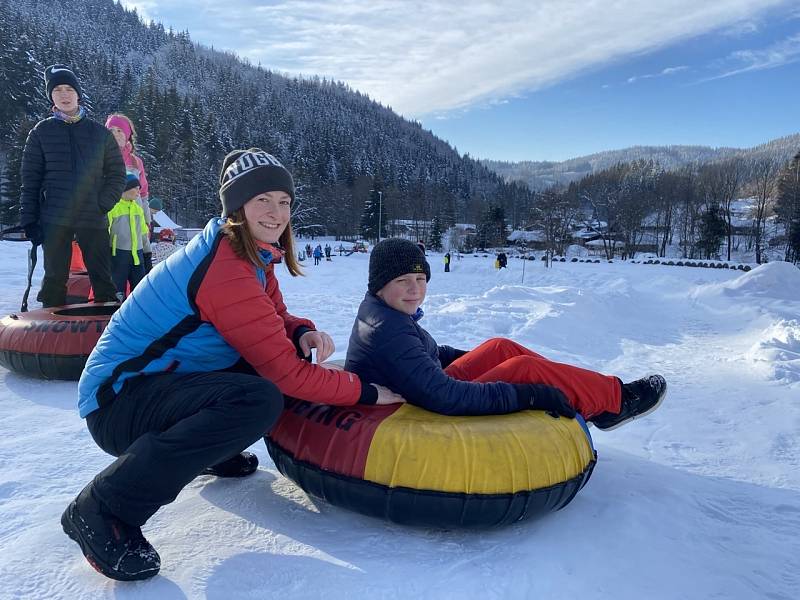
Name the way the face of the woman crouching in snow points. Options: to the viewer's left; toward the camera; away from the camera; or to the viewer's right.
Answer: toward the camera

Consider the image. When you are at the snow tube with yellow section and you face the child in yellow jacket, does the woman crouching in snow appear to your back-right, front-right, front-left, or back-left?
front-left

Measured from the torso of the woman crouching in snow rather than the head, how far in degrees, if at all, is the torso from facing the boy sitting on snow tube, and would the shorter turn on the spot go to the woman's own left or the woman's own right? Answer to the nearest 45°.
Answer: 0° — they already face them

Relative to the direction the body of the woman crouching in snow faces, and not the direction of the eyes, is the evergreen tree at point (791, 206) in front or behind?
in front

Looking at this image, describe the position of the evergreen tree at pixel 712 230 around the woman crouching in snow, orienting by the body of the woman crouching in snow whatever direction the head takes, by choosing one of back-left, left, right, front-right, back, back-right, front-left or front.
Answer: front-left

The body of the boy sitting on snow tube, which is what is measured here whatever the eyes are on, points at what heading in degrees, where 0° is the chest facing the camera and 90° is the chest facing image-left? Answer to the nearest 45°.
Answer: approximately 270°

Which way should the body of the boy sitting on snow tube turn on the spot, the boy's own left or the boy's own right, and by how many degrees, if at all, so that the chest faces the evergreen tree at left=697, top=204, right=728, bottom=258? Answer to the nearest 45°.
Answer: approximately 90° to the boy's own left

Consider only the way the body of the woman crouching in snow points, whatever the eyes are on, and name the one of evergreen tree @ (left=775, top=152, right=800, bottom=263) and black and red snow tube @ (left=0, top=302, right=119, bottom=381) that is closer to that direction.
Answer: the evergreen tree

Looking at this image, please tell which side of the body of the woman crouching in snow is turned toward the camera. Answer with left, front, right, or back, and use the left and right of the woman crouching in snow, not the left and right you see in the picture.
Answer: right

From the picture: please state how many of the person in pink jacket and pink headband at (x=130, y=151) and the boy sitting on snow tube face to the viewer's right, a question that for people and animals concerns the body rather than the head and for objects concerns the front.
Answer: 1

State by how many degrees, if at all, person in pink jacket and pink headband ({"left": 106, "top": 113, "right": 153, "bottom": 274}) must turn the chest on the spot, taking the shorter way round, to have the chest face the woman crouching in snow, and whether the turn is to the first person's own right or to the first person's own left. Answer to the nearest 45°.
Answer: approximately 45° to the first person's own left

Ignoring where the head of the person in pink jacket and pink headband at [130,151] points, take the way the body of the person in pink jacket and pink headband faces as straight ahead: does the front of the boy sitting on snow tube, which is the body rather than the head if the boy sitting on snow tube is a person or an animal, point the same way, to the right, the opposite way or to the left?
to the left

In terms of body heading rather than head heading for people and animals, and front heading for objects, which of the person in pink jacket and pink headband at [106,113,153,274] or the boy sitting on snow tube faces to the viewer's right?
the boy sitting on snow tube

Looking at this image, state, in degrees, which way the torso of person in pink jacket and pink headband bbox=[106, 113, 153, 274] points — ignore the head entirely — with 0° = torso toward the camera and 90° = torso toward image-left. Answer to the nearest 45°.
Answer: approximately 45°
